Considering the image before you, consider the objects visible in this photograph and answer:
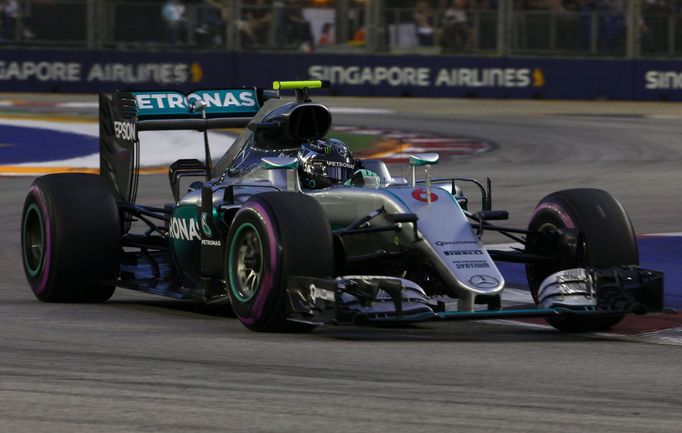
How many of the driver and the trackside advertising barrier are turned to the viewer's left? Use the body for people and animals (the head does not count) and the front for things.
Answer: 0

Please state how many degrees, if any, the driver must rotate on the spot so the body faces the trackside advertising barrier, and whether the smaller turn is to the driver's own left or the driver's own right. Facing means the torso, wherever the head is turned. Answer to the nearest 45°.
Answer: approximately 135° to the driver's own left

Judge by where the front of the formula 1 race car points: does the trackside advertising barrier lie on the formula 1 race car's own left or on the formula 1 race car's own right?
on the formula 1 race car's own left

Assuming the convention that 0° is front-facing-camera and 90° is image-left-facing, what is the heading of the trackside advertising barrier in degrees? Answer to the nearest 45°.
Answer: approximately 0°

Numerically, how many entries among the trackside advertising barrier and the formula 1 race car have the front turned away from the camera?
0

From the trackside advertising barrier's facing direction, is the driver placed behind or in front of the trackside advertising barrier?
in front

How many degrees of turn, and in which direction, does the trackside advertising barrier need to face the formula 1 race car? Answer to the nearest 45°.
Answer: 0° — it already faces it
